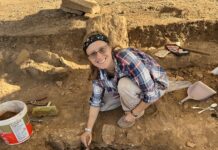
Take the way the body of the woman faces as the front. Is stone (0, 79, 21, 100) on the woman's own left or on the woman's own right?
on the woman's own right

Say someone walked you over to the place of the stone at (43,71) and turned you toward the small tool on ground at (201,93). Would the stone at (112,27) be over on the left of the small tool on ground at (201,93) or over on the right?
left

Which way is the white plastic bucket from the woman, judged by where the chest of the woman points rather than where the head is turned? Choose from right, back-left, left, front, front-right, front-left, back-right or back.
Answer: front-right

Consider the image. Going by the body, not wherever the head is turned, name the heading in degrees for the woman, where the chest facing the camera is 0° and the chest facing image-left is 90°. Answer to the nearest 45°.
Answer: approximately 45°

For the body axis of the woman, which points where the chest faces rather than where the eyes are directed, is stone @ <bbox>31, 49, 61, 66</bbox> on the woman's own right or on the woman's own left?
on the woman's own right

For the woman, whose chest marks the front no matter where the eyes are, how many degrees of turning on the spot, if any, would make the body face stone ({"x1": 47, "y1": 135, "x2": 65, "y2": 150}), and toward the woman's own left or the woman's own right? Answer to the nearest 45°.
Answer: approximately 45° to the woman's own right

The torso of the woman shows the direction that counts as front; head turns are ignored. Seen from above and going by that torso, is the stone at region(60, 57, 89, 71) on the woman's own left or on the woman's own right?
on the woman's own right

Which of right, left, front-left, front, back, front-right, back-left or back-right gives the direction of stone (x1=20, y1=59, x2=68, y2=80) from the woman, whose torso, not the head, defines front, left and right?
right

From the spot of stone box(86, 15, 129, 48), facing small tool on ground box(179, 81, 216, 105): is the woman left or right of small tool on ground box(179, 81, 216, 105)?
right
